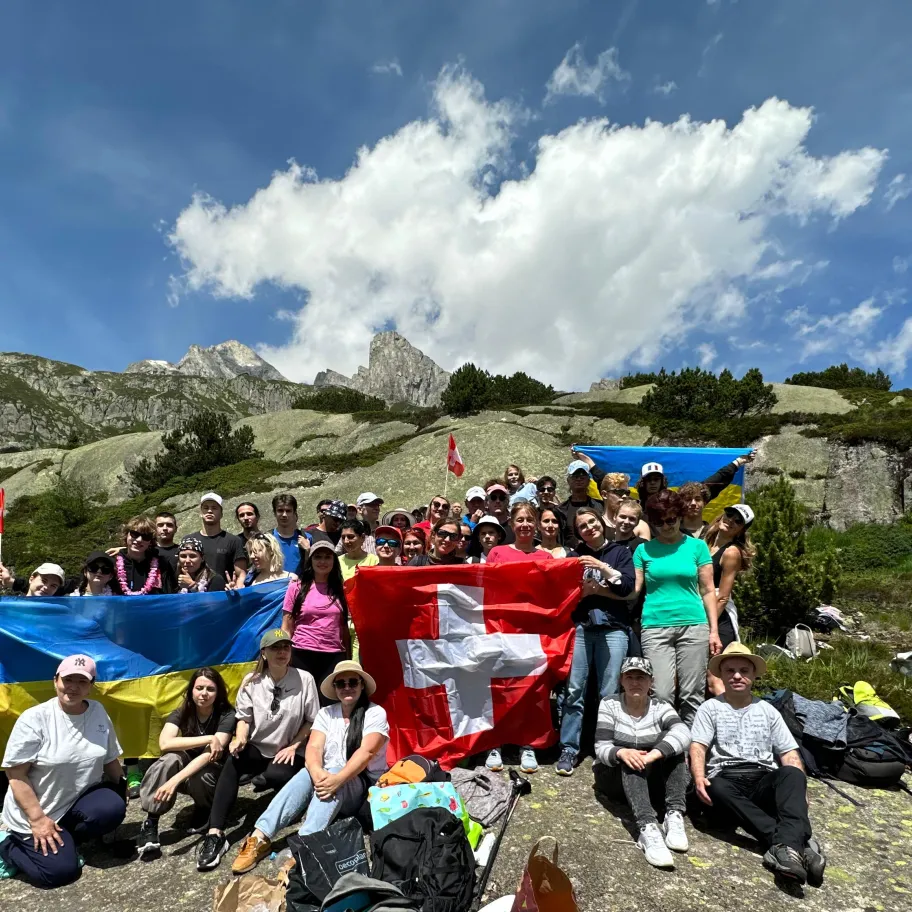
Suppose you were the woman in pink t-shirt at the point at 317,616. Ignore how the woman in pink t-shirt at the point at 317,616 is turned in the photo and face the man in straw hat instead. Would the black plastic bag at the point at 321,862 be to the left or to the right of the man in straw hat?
right

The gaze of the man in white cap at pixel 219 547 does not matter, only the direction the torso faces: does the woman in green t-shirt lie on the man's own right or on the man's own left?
on the man's own left

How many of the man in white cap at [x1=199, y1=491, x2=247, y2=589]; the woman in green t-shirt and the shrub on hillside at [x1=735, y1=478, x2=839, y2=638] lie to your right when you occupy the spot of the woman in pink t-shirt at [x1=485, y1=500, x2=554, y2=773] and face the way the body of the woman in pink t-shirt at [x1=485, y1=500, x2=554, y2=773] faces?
1

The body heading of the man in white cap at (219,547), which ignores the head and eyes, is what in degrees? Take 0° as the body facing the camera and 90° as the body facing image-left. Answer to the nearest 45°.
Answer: approximately 0°

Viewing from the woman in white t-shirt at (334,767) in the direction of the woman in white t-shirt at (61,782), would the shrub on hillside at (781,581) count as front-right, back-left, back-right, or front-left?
back-right

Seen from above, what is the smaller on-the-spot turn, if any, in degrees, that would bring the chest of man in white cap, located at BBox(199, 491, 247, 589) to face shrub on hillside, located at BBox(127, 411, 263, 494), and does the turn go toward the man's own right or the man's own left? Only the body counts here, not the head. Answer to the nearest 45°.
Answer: approximately 180°

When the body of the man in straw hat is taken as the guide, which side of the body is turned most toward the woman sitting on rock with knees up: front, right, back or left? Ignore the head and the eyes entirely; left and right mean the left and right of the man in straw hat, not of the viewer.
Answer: right
